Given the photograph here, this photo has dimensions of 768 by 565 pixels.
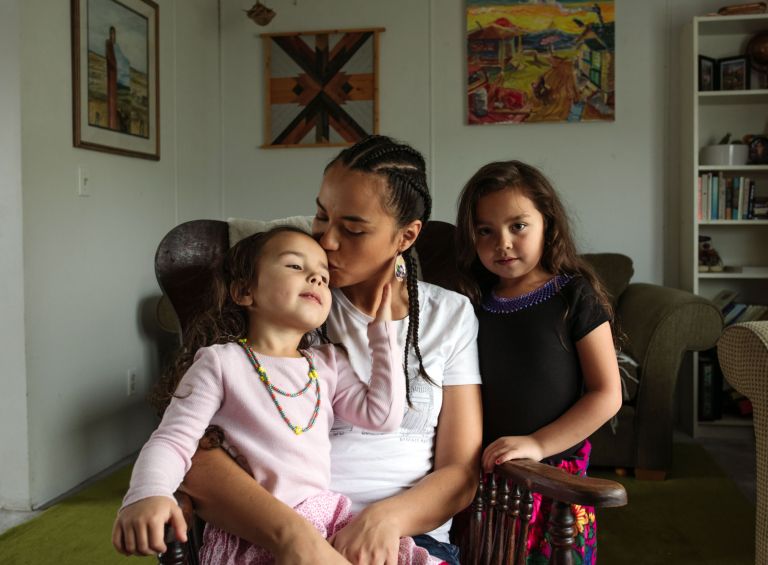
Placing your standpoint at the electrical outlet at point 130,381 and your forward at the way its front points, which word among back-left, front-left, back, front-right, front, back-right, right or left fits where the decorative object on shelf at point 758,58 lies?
front-left

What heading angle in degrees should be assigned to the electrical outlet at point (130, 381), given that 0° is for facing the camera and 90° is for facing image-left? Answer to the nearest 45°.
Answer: approximately 315°

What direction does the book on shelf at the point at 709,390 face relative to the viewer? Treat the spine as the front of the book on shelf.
toward the camera

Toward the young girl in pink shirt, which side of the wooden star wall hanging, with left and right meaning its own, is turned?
front

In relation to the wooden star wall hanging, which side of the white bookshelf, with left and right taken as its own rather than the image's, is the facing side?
right

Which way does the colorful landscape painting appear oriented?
toward the camera

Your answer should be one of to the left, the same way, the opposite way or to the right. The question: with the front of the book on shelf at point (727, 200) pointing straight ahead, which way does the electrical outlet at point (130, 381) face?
to the left

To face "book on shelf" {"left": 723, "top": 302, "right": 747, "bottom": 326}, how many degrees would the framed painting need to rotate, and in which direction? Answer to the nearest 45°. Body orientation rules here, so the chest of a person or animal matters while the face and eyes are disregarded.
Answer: approximately 45° to its left

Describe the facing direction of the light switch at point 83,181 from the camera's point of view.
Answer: facing the viewer and to the right of the viewer

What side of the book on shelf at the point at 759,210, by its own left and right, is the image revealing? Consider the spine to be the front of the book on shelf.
front

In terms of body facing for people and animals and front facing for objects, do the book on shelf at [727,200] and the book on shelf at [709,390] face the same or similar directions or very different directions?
same or similar directions

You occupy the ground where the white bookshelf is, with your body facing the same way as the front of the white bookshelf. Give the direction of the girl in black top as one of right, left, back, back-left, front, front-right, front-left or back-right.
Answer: front
